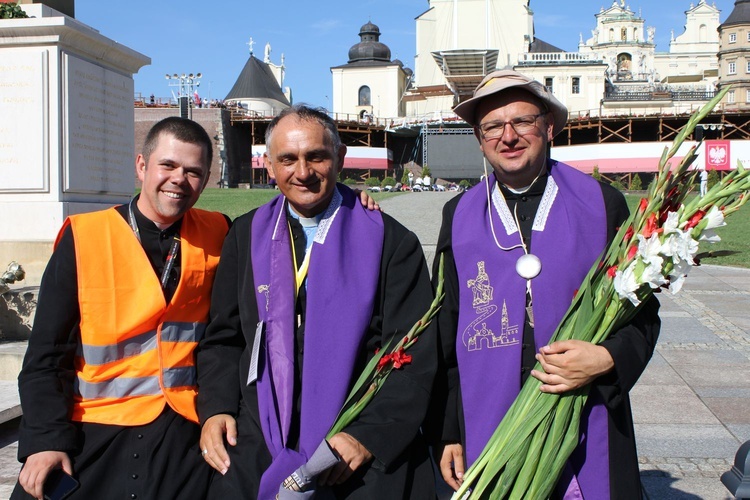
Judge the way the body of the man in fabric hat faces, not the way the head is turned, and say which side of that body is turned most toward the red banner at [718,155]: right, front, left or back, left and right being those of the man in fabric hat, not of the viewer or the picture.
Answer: back

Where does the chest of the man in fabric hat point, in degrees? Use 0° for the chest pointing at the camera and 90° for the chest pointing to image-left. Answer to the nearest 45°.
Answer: approximately 0°
